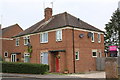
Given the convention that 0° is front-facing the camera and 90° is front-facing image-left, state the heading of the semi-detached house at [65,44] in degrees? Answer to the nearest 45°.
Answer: approximately 45°

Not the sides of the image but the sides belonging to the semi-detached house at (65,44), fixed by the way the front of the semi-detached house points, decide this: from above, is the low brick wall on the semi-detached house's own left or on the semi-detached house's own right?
on the semi-detached house's own left

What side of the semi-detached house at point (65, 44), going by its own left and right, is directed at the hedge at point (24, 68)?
front

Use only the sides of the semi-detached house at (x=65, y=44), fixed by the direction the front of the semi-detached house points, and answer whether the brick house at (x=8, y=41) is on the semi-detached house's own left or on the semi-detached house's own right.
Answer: on the semi-detached house's own right
